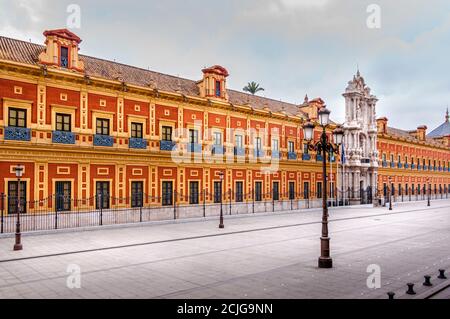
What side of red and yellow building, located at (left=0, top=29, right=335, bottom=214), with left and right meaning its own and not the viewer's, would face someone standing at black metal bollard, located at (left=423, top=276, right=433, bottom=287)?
front

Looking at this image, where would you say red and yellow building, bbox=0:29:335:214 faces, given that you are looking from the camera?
facing the viewer and to the right of the viewer

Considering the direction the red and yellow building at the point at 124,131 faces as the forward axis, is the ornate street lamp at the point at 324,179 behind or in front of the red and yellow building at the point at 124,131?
in front
